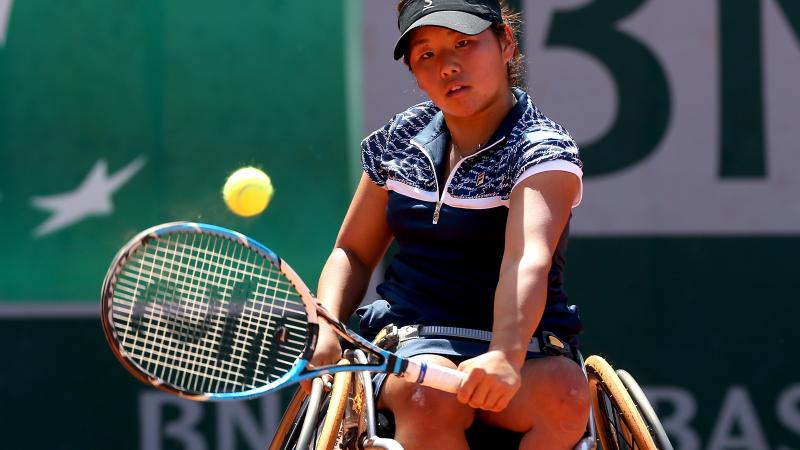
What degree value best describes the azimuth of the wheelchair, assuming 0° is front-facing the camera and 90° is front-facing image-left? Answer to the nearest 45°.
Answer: approximately 0°
